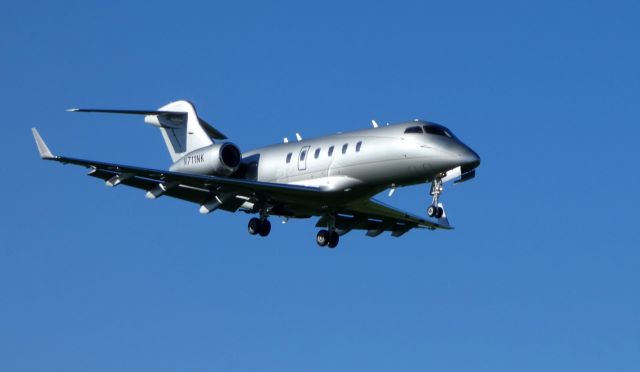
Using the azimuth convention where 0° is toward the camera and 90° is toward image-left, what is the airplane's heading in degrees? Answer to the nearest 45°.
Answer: approximately 315°
